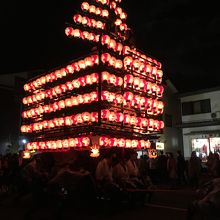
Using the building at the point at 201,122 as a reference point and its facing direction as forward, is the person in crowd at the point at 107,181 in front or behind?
in front

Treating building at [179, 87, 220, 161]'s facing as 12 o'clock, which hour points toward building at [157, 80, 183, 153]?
building at [157, 80, 183, 153] is roughly at 3 o'clock from building at [179, 87, 220, 161].

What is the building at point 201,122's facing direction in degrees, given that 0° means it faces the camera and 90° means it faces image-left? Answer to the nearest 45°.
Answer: approximately 45°
